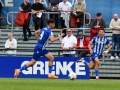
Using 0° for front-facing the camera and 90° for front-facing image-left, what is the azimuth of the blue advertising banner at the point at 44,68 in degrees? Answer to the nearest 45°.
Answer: approximately 0°

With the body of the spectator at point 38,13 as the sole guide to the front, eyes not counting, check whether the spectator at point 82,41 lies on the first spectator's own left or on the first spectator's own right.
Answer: on the first spectator's own left
